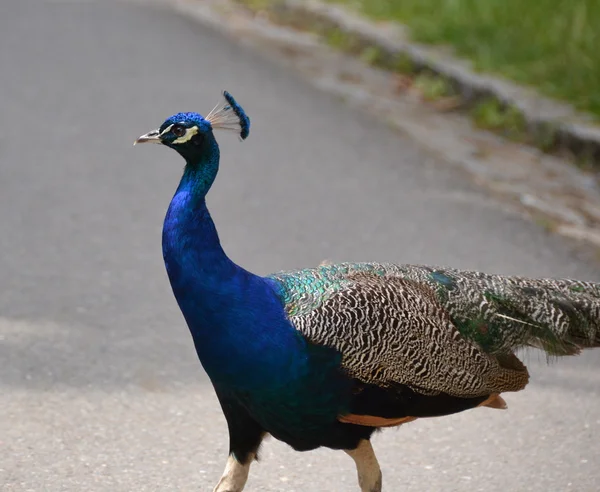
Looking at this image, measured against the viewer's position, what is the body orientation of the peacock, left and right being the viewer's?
facing to the left of the viewer
